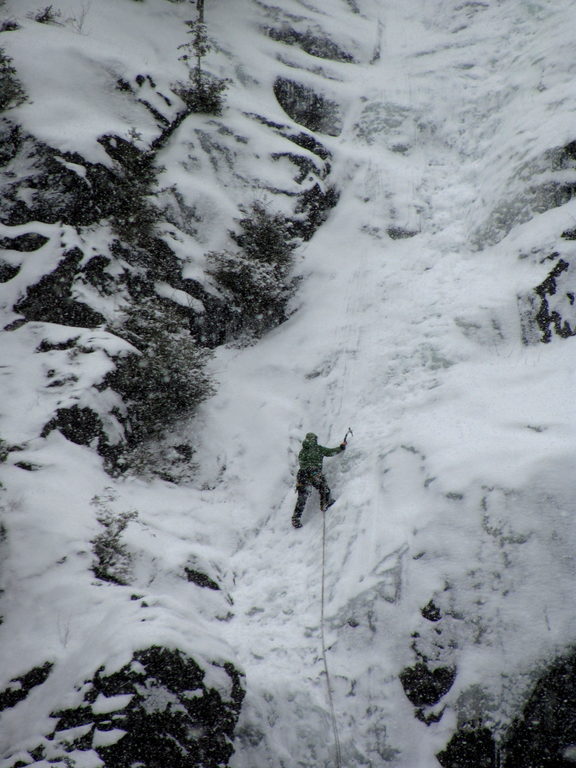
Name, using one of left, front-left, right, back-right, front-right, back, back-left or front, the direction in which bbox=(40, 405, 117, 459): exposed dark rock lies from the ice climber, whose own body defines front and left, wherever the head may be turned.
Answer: back-left

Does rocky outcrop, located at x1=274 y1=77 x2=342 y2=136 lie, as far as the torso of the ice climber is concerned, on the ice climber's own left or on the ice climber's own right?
on the ice climber's own left

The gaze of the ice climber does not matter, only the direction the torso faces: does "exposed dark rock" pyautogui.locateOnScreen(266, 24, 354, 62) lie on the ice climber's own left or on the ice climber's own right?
on the ice climber's own left

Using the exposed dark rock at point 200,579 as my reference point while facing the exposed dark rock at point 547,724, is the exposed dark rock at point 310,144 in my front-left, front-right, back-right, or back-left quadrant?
back-left

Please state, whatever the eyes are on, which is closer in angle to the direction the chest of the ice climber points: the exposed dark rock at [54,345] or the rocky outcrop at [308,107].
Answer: the rocky outcrop

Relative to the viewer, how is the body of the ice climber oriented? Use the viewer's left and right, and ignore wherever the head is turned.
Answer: facing away from the viewer and to the right of the viewer

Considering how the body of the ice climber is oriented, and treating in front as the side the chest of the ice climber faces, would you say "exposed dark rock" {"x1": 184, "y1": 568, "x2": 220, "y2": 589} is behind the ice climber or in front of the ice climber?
behind
